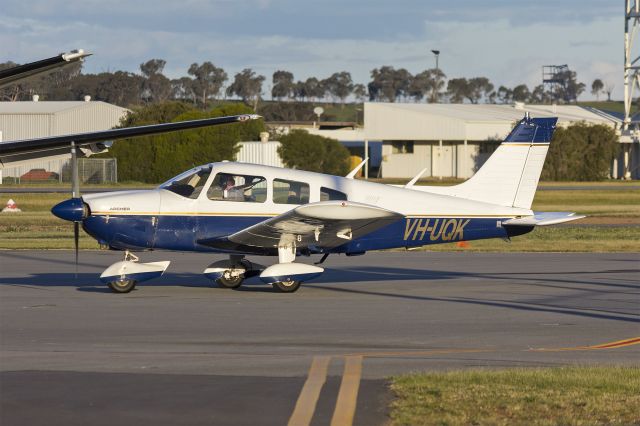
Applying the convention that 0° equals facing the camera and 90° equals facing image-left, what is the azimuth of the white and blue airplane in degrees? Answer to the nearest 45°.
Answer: approximately 90°
